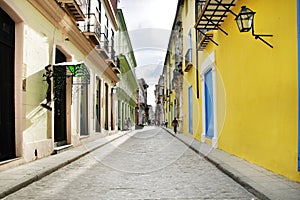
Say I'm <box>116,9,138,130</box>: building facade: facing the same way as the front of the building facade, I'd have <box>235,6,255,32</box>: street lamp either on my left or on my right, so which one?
on my right

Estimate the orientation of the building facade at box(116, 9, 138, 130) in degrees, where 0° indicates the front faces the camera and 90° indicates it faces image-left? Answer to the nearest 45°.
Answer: approximately 270°

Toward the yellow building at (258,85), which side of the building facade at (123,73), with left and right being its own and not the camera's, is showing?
right

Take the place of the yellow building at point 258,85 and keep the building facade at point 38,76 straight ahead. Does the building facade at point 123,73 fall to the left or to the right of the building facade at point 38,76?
right

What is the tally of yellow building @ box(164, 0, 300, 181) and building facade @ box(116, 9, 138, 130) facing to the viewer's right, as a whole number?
1

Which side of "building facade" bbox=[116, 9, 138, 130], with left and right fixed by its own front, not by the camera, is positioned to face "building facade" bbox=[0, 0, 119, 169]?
right

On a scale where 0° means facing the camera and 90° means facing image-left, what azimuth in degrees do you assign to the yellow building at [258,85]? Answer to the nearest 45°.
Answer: approximately 45°
